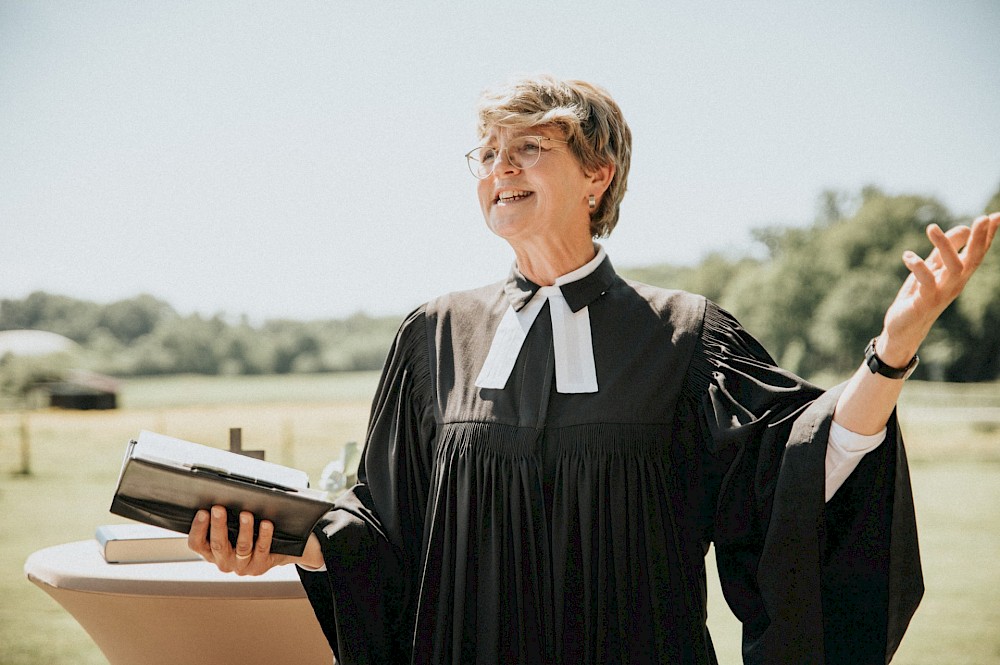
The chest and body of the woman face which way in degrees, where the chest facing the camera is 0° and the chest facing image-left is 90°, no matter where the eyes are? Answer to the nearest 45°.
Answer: approximately 0°

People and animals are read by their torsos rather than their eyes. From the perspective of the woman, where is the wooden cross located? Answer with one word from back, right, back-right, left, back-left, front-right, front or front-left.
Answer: back-right

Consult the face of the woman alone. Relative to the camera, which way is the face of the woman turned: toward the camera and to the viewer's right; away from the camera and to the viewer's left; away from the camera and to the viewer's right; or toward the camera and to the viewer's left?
toward the camera and to the viewer's left

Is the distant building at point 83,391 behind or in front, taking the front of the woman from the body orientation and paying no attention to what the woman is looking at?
behind

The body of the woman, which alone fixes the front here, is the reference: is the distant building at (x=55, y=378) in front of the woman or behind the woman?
behind

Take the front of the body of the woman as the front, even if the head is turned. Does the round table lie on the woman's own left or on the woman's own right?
on the woman's own right
